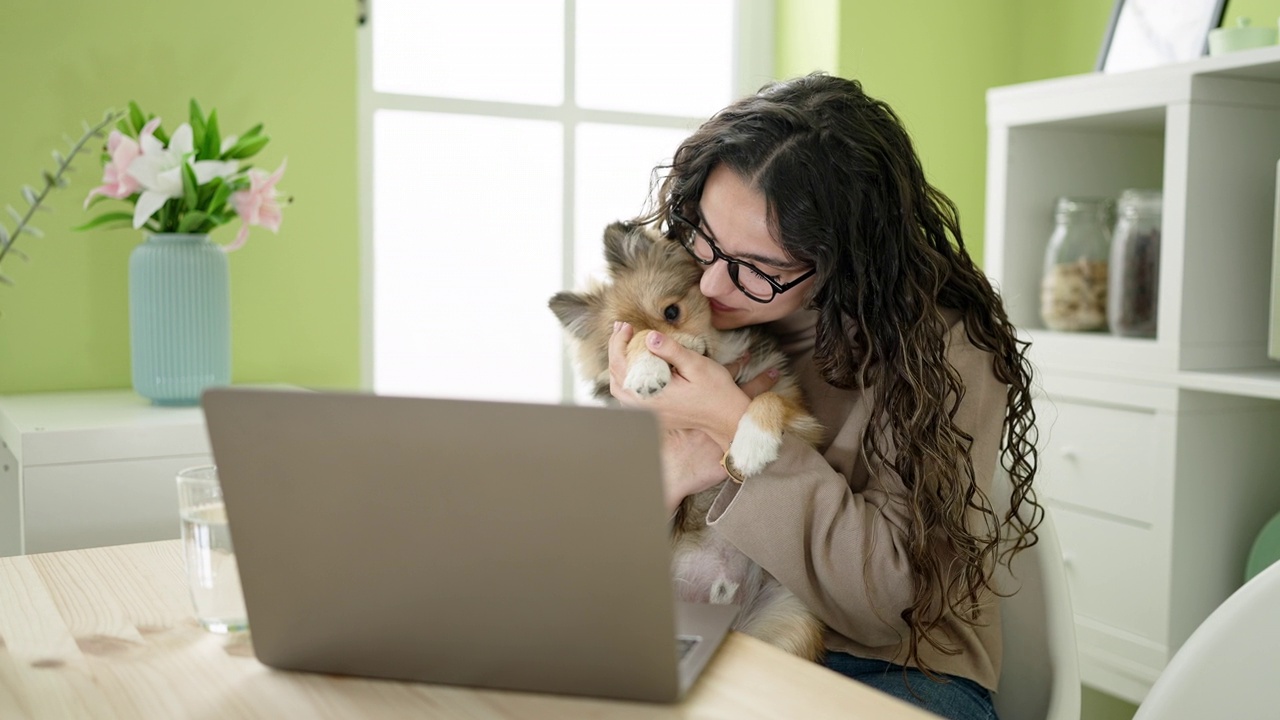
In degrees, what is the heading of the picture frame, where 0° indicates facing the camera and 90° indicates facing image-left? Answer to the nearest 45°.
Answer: approximately 45°

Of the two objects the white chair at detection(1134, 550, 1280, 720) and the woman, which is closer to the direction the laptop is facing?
the woman

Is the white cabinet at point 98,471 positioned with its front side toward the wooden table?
yes

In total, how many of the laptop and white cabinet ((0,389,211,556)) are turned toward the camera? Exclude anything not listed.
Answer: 1

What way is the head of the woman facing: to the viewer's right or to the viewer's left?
to the viewer's left

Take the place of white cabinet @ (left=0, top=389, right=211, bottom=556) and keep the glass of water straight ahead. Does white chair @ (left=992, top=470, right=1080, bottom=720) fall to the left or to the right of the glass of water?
left

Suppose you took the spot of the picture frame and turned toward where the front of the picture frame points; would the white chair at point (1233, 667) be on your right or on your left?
on your left

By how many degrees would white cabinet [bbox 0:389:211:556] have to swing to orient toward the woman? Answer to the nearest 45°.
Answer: approximately 45° to its left

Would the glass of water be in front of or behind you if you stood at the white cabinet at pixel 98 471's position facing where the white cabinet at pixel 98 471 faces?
in front

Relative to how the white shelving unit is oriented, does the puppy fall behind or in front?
in front
